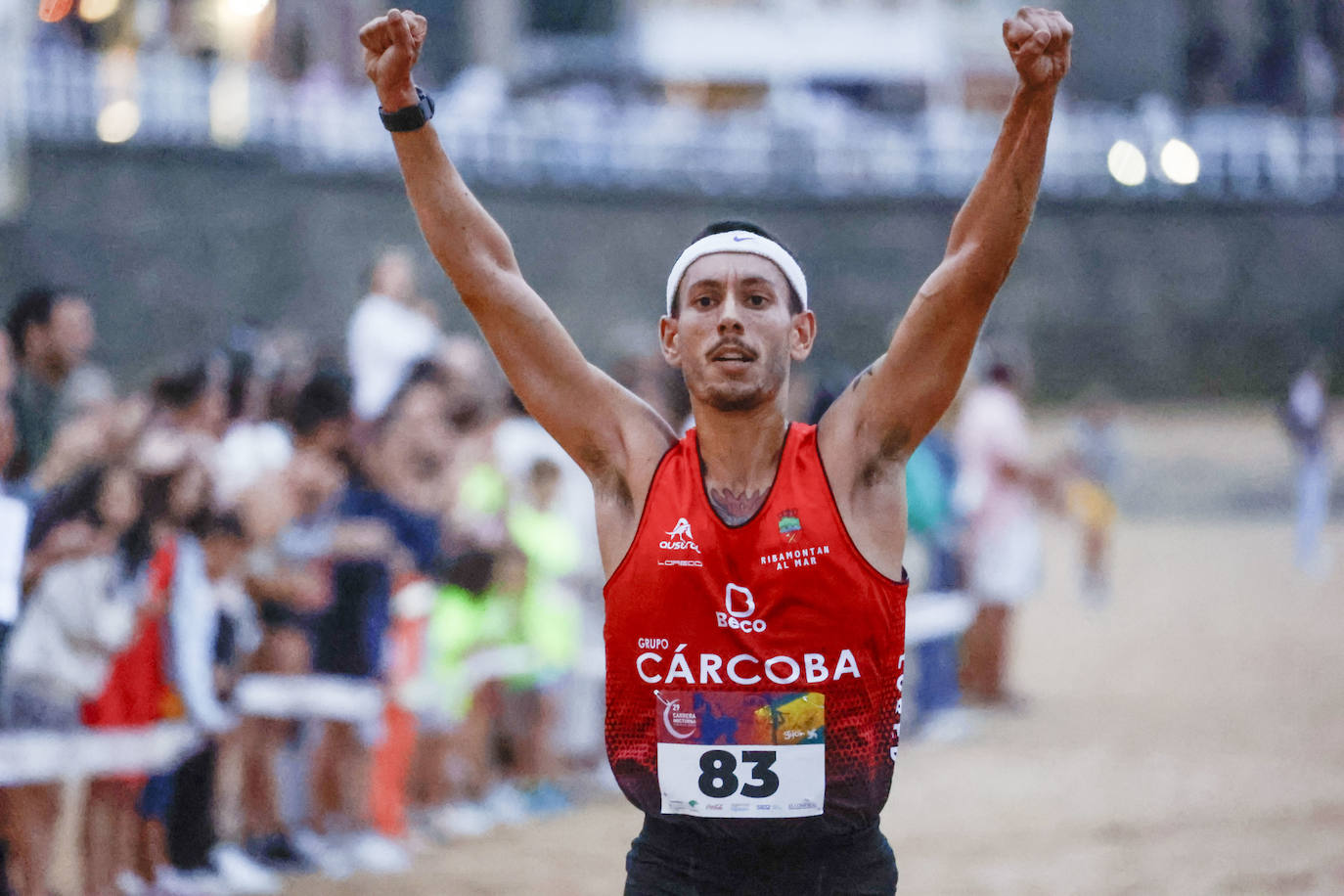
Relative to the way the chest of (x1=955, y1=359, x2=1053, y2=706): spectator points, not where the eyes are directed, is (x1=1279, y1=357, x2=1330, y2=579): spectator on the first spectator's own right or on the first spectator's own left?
on the first spectator's own left

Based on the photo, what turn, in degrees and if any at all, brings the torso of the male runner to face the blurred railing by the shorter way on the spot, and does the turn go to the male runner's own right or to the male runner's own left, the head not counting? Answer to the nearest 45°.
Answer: approximately 180°

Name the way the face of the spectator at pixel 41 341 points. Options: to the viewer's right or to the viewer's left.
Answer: to the viewer's right

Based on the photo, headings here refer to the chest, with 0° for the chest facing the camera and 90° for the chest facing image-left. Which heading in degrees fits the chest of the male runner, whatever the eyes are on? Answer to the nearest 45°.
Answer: approximately 0°

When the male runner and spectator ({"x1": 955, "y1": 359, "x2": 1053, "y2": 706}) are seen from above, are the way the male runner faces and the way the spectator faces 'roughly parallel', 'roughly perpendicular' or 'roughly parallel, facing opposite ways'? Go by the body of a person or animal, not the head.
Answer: roughly perpendicular

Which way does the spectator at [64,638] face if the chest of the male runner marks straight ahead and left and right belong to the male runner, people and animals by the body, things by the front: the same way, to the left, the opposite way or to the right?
to the left

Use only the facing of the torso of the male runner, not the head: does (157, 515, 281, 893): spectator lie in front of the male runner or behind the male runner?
behind

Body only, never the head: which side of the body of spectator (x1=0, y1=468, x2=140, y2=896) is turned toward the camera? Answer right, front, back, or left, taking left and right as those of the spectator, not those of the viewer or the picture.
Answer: right
